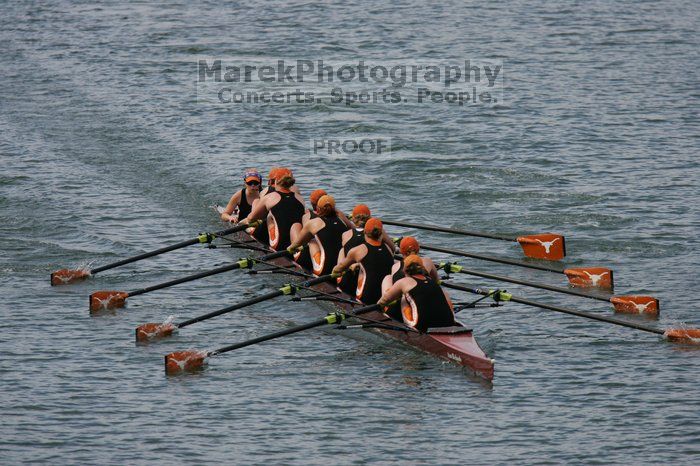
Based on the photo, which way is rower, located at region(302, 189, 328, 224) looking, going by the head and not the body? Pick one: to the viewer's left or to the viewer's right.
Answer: to the viewer's left

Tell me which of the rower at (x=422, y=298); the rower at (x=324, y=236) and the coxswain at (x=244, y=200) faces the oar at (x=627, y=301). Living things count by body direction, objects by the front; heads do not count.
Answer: the coxswain at (x=244, y=200)

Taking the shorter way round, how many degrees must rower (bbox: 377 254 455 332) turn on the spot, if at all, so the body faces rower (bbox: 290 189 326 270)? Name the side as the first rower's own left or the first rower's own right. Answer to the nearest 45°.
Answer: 0° — they already face them

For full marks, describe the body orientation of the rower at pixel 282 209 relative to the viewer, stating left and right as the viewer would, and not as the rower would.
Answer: facing away from the viewer and to the left of the viewer

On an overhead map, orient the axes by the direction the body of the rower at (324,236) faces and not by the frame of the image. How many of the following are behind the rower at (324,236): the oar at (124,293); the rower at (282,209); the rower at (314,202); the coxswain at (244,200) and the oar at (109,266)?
0

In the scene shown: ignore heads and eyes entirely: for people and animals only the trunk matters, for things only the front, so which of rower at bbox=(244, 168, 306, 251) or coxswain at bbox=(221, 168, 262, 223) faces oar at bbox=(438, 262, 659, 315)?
coxswain at bbox=(221, 168, 262, 223)

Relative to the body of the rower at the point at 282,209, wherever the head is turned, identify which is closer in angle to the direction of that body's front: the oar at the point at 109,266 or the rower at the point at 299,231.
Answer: the oar

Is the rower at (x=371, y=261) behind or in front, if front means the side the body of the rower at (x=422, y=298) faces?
in front

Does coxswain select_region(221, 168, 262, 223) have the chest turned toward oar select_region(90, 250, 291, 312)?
no

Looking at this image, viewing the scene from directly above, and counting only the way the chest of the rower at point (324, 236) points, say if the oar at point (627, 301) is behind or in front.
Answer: behind

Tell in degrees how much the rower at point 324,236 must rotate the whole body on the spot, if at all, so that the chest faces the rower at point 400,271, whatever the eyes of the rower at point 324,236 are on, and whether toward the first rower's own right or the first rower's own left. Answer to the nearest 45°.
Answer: approximately 180°

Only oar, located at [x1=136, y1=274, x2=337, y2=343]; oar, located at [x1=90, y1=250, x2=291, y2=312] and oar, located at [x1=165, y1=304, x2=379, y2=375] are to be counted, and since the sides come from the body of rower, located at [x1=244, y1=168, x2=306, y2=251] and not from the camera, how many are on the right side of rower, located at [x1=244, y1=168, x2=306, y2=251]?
0

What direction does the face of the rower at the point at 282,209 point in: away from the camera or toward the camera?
away from the camera

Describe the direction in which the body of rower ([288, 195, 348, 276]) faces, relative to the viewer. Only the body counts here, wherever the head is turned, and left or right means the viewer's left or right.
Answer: facing away from the viewer and to the left of the viewer

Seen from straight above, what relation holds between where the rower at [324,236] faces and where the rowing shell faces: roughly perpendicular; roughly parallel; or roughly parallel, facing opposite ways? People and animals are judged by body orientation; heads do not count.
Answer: roughly parallel, facing opposite ways

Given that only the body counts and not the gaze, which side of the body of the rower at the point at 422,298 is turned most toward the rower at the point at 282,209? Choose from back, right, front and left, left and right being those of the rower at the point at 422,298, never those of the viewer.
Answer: front

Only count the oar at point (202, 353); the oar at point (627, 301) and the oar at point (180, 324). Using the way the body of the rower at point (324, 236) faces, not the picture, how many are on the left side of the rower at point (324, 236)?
2

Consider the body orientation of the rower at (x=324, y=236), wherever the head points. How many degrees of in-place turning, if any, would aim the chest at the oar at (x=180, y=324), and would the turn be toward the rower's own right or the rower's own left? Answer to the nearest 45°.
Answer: approximately 90° to the rower's own left

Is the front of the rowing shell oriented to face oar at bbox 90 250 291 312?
no

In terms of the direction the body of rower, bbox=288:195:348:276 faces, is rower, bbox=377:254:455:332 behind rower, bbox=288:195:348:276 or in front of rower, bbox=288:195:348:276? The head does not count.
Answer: behind

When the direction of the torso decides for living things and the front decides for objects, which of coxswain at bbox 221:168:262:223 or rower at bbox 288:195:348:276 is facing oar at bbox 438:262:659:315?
coxswain at bbox 221:168:262:223
